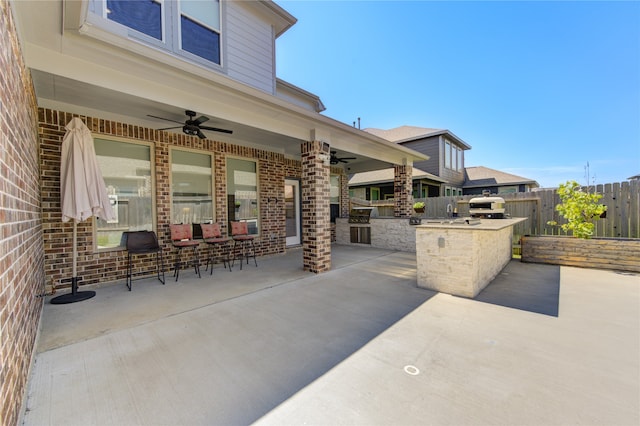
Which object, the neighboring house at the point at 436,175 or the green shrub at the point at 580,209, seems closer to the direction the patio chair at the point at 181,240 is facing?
the green shrub

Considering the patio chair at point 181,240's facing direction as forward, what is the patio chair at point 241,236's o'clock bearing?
the patio chair at point 241,236 is roughly at 10 o'clock from the patio chair at point 181,240.

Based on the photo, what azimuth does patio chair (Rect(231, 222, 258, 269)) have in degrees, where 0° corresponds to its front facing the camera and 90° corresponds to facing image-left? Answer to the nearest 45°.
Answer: approximately 315°

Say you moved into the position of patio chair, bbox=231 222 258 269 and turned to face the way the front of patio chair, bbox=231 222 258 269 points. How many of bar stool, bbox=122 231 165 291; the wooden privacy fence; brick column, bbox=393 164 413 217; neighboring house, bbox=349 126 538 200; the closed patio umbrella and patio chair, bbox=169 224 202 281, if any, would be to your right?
3

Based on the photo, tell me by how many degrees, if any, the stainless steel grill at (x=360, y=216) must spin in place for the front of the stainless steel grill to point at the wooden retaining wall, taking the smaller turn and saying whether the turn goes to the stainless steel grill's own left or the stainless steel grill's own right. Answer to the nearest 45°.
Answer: approximately 45° to the stainless steel grill's own left

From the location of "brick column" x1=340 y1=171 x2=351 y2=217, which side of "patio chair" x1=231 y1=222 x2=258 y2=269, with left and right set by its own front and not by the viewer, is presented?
left

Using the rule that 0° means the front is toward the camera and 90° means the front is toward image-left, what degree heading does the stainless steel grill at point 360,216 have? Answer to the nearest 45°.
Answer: approximately 0°
